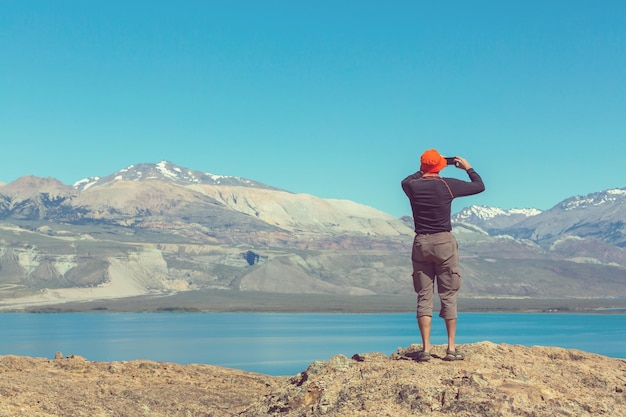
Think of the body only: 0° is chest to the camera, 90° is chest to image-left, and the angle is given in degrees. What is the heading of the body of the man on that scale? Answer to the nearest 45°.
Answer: approximately 180°
